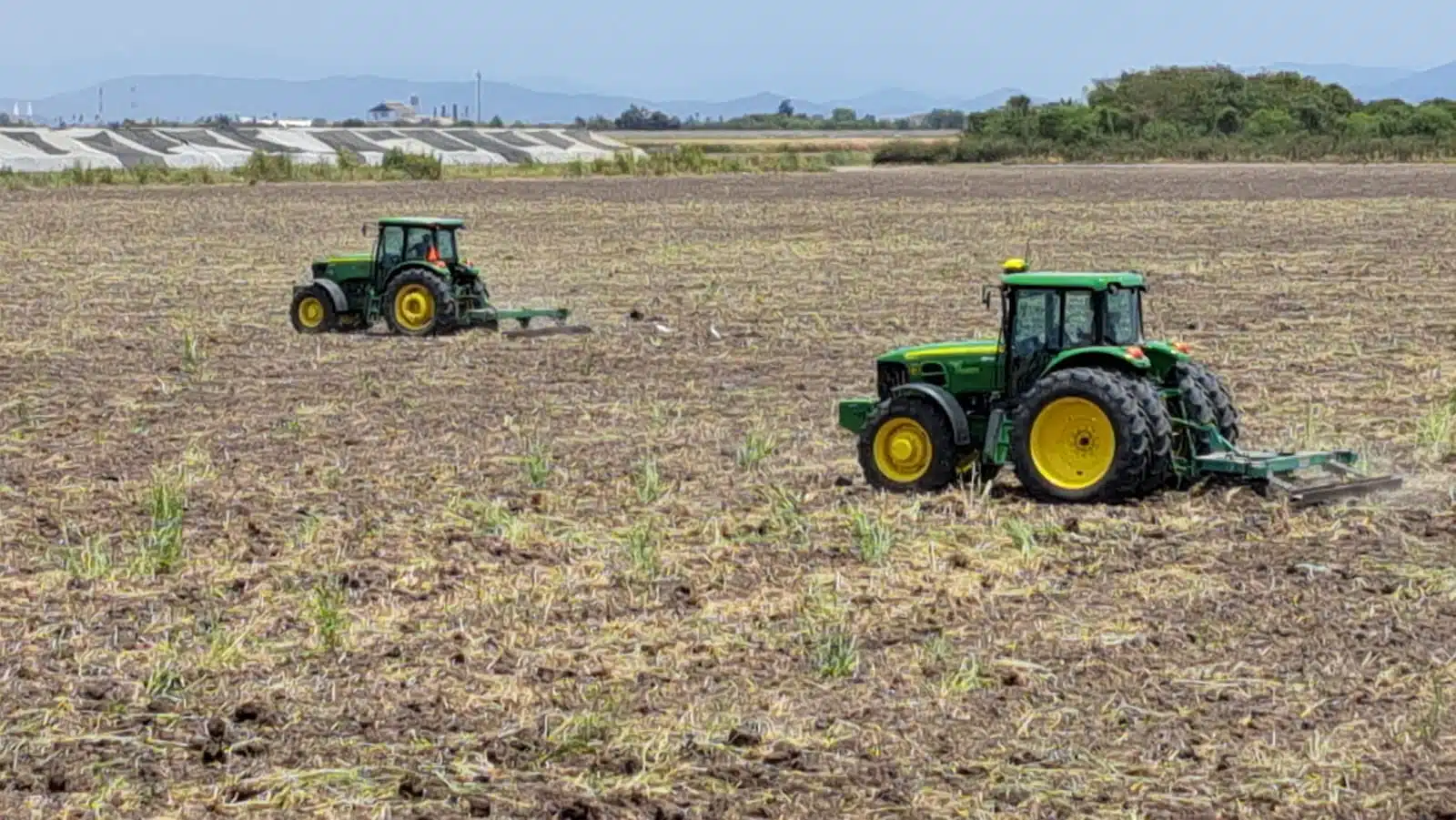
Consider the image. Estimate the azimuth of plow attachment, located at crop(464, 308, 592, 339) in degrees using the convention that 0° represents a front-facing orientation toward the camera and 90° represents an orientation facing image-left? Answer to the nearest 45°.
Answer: approximately 90°

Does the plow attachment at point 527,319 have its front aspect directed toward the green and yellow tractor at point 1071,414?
no
